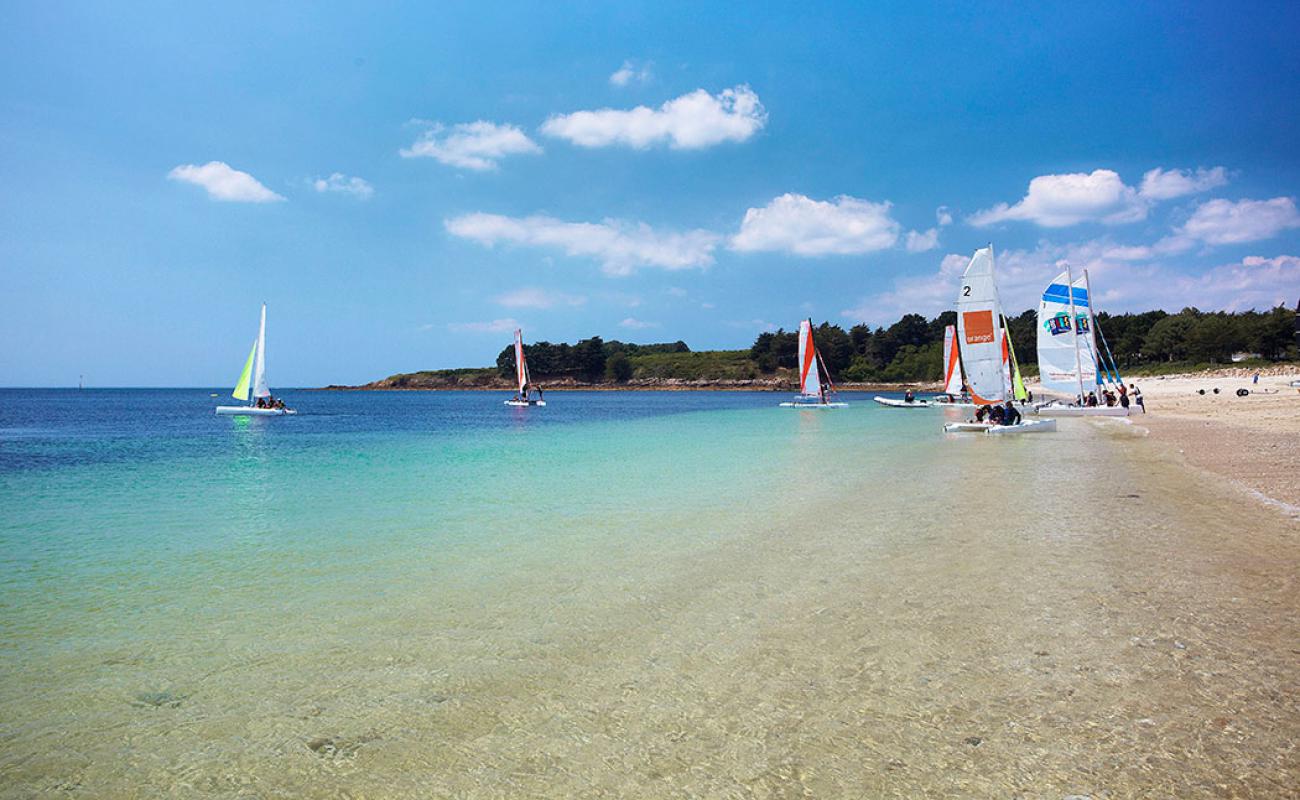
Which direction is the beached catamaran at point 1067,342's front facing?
to the viewer's right

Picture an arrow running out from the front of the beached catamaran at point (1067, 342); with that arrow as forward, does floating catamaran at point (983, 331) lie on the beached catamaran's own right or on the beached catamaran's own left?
on the beached catamaran's own right

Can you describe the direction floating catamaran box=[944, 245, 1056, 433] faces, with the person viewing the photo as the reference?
facing to the right of the viewer
